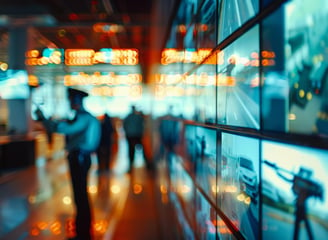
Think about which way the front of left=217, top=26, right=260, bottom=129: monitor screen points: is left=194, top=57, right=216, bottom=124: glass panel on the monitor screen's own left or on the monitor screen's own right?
on the monitor screen's own right

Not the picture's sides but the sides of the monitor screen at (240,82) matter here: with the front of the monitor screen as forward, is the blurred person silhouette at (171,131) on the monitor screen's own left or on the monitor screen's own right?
on the monitor screen's own right

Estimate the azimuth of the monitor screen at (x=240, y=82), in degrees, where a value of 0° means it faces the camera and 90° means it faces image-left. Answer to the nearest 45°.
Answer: approximately 45°

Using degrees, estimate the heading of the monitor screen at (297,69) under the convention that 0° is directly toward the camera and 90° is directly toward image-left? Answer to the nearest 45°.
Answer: approximately 45°
